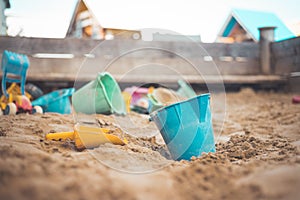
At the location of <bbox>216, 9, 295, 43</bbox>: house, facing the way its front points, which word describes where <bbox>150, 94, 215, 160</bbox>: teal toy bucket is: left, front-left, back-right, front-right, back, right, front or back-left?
front-left

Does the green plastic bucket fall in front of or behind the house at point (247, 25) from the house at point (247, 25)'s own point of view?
in front

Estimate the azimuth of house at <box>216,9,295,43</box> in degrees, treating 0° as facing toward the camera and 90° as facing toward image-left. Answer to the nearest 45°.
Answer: approximately 45°
